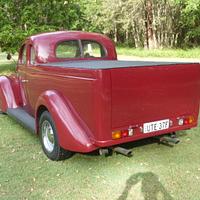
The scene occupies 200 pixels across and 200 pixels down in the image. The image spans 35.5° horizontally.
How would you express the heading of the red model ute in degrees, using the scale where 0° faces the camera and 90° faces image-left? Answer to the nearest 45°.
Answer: approximately 135°
